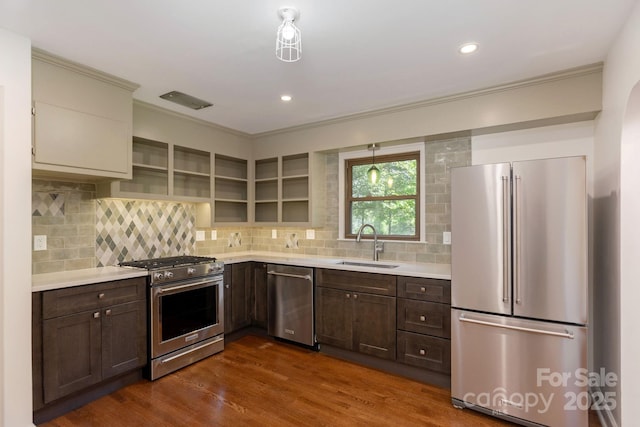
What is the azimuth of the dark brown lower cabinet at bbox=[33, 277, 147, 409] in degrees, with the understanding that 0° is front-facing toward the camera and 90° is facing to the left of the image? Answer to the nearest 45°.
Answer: approximately 315°

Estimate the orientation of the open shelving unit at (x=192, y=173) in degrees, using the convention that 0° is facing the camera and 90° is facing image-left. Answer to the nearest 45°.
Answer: approximately 315°

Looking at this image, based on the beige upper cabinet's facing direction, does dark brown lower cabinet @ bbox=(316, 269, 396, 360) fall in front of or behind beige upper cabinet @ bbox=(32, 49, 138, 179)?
in front

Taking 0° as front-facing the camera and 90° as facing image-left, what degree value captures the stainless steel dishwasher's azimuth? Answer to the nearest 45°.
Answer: approximately 45°

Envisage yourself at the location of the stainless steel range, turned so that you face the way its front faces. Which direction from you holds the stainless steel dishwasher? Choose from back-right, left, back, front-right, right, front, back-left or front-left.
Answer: front-left

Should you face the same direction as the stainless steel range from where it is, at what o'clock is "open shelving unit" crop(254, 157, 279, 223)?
The open shelving unit is roughly at 9 o'clock from the stainless steel range.

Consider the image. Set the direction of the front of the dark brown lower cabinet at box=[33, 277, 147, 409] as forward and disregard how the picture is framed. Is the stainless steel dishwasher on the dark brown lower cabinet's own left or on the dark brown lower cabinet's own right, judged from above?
on the dark brown lower cabinet's own left
